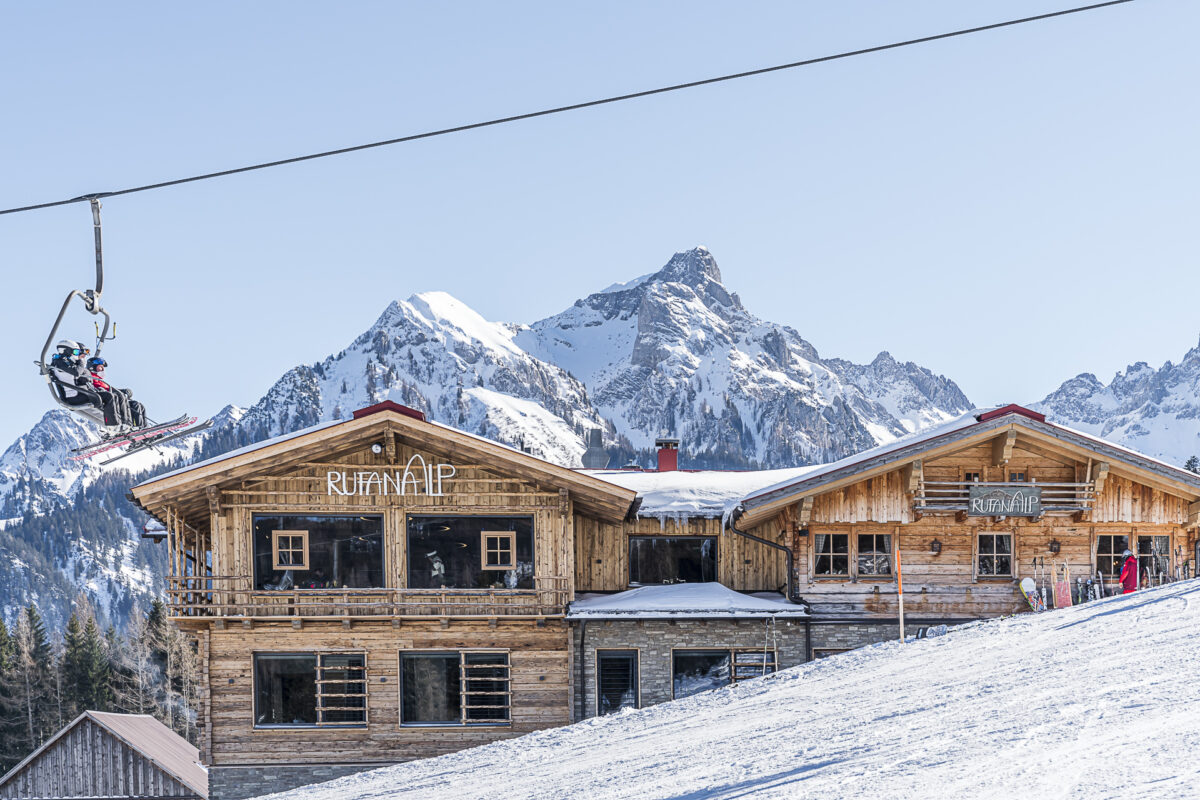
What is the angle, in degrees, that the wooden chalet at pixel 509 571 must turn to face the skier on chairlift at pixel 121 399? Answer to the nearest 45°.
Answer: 0° — it already faces them

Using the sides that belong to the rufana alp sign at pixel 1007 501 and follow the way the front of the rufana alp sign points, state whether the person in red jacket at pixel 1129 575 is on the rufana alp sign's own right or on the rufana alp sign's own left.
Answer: on the rufana alp sign's own left

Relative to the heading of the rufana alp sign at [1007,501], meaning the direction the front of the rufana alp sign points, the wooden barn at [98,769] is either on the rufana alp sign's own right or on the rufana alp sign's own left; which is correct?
on the rufana alp sign's own right

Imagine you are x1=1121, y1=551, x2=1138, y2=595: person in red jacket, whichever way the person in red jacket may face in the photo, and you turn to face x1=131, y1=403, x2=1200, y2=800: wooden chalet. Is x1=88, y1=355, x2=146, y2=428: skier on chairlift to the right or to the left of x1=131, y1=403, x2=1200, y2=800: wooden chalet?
left

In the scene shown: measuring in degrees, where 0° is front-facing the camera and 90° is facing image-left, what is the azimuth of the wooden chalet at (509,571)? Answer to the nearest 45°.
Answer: approximately 0°

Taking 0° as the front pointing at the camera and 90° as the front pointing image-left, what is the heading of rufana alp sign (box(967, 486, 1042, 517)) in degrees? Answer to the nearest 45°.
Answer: approximately 0°

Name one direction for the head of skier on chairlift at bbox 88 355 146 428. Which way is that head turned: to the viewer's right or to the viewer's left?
to the viewer's right

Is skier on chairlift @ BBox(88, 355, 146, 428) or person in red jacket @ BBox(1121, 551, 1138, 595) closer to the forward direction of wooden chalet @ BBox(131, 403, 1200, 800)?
the skier on chairlift
